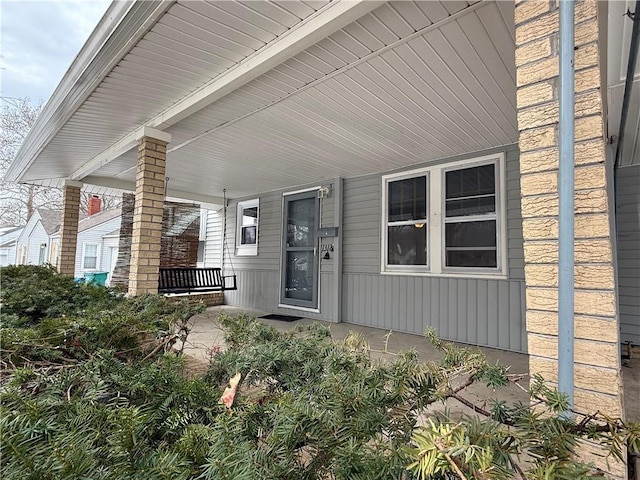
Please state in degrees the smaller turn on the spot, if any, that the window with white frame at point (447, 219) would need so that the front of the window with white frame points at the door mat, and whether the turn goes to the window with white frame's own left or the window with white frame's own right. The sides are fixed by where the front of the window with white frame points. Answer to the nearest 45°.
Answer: approximately 45° to the window with white frame's own right

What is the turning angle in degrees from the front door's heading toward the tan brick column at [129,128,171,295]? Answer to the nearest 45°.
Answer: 0° — it already faces it

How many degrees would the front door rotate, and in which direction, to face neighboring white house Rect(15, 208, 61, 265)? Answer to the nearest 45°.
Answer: approximately 90° to its right

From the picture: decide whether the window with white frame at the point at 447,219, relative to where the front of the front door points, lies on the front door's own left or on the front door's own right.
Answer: on the front door's own left

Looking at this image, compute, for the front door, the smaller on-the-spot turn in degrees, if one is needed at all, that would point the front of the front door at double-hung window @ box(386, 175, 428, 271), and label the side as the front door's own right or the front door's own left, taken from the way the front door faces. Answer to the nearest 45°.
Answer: approximately 90° to the front door's own left

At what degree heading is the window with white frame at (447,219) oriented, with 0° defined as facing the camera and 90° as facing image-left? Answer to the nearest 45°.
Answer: approximately 45°

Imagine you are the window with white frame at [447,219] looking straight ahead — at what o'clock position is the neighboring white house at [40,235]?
The neighboring white house is roughly at 2 o'clock from the window with white frame.

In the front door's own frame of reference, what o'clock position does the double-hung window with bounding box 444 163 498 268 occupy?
The double-hung window is roughly at 9 o'clock from the front door.

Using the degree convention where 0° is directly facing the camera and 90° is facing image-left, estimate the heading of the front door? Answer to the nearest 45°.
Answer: approximately 45°

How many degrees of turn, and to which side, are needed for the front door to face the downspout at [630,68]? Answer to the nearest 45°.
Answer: approximately 90° to its left

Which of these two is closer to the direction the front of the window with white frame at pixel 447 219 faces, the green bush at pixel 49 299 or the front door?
the green bush
